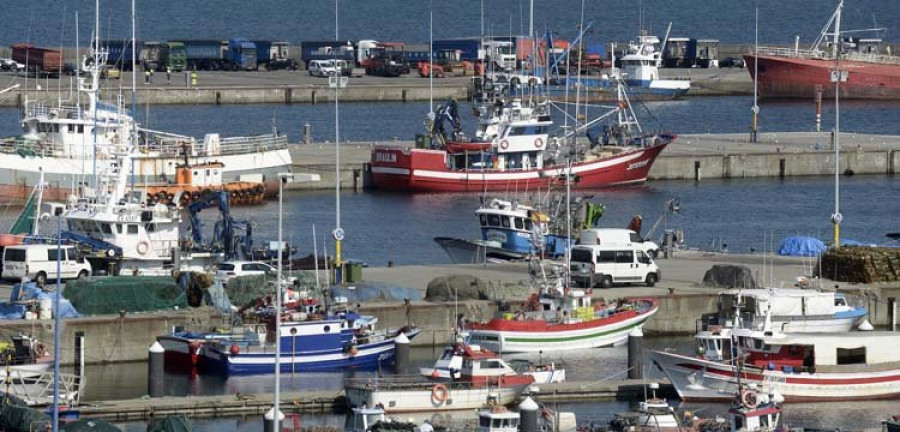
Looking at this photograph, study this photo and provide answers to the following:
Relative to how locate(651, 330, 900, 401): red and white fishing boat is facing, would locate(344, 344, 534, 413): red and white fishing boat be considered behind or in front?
in front

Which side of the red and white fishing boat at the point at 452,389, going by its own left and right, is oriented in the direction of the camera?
right

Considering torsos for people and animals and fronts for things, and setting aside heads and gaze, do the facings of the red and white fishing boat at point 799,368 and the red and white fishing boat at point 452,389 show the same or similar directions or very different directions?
very different directions

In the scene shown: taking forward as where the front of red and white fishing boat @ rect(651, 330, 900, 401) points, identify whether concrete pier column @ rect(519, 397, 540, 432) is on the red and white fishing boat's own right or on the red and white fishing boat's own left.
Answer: on the red and white fishing boat's own left

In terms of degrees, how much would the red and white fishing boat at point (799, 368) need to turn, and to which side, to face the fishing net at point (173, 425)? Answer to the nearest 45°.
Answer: approximately 45° to its left

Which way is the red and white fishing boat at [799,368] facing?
to the viewer's left

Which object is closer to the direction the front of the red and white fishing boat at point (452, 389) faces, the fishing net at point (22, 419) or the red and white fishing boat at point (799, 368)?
the red and white fishing boat

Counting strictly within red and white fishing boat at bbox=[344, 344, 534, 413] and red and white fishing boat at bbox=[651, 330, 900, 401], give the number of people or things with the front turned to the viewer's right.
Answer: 1
